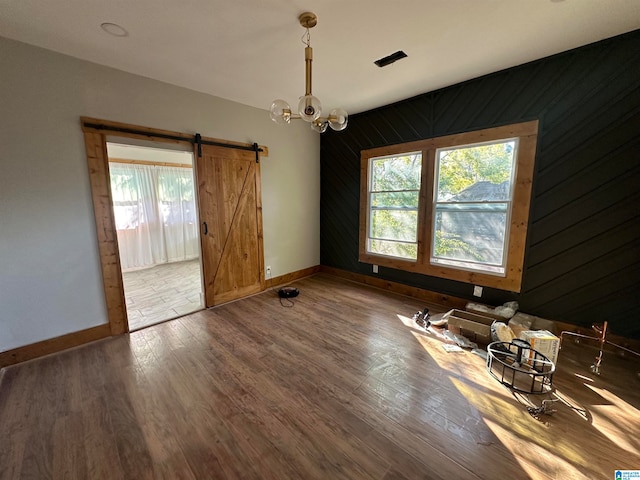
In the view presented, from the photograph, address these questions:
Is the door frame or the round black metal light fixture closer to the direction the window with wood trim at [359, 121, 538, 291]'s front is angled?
the door frame

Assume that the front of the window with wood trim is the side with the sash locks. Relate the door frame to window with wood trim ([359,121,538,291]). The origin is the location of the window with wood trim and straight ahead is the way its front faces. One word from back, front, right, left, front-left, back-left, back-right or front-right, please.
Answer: front

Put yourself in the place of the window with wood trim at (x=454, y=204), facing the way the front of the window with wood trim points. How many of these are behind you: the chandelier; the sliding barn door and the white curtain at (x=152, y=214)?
0

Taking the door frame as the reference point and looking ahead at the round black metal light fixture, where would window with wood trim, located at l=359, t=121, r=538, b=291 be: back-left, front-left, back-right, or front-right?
front-left

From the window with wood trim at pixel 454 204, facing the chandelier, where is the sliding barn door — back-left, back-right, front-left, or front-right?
front-right

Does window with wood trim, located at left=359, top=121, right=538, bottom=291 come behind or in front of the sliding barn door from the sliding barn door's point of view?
in front

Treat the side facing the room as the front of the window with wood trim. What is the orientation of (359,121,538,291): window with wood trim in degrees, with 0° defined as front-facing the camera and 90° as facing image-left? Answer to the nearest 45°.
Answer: approximately 45°

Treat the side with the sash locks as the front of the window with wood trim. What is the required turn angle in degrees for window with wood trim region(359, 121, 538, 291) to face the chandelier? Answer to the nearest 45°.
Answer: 0° — it already faces it

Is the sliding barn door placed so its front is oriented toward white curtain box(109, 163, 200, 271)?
no

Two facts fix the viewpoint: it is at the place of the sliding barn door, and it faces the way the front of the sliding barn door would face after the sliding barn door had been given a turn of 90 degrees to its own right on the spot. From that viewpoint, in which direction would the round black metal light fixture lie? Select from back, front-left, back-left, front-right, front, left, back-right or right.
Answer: left

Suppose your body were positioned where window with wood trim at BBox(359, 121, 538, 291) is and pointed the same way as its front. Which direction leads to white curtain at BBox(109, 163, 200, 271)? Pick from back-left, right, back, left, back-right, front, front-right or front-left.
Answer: front-right

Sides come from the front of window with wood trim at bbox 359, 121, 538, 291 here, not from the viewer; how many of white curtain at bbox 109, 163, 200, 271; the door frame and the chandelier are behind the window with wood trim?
0

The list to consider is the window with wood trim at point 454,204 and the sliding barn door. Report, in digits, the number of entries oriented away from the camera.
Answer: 0

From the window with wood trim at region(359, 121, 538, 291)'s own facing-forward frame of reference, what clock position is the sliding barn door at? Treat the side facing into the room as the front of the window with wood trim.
The sliding barn door is roughly at 1 o'clock from the window with wood trim.

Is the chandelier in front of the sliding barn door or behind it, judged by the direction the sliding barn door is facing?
in front
